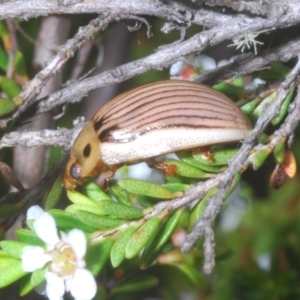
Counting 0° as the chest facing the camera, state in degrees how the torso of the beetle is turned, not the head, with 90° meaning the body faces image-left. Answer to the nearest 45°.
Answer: approximately 90°
